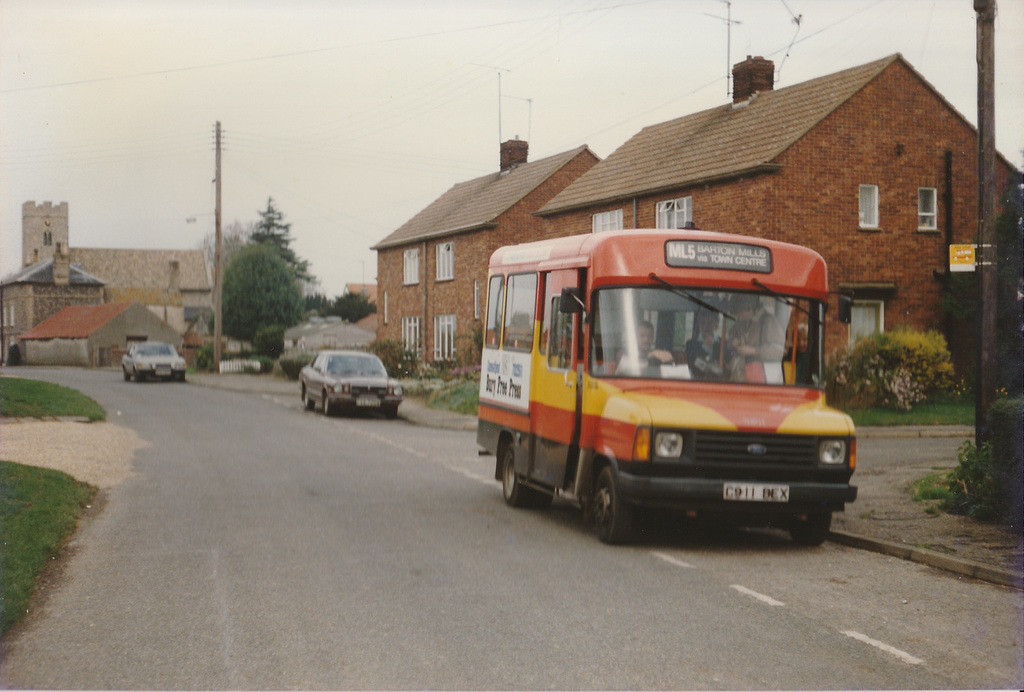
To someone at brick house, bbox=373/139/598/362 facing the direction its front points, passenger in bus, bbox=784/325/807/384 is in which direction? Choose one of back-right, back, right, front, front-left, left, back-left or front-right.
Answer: front-left

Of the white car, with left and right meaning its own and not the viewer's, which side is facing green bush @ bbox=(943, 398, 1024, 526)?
front

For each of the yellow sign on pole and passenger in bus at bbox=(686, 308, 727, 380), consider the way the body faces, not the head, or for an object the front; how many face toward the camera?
2

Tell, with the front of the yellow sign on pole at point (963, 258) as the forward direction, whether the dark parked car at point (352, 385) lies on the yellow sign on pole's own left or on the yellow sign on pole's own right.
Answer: on the yellow sign on pole's own right

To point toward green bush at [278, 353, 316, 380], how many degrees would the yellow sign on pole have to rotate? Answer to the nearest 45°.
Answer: approximately 135° to its right

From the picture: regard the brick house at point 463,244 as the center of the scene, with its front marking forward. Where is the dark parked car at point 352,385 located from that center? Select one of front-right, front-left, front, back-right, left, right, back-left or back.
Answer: front-left

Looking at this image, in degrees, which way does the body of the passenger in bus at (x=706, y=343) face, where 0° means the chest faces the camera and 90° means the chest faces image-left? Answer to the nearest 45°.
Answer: approximately 0°

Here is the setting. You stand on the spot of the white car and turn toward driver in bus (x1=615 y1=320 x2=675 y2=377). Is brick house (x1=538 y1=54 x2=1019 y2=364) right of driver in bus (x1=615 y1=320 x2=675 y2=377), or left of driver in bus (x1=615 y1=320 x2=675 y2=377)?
left

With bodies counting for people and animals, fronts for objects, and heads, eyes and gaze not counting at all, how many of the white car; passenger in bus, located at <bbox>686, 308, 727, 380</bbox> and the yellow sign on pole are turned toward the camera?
3

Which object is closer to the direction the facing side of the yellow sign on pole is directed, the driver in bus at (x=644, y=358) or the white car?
the driver in bus

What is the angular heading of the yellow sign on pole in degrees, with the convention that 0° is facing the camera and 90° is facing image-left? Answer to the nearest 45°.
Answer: approximately 0°
